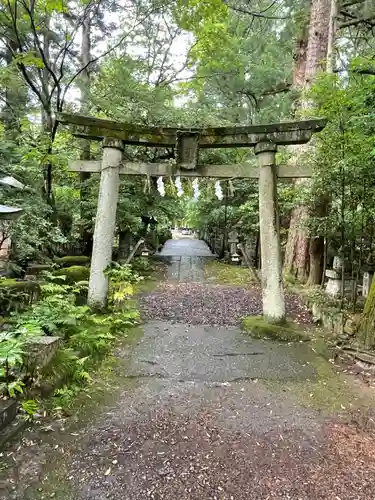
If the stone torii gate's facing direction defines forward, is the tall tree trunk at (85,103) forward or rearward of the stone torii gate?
rearward

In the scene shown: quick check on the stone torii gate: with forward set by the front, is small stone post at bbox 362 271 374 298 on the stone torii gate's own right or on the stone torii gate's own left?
on the stone torii gate's own left

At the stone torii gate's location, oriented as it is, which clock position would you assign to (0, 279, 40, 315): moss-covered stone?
The moss-covered stone is roughly at 2 o'clock from the stone torii gate.

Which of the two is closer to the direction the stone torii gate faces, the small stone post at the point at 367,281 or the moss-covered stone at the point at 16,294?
the moss-covered stone

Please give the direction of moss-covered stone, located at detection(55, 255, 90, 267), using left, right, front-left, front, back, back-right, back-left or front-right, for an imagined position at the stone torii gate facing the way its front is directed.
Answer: back-right

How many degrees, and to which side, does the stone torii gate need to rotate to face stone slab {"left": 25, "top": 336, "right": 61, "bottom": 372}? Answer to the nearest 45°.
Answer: approximately 45° to its right

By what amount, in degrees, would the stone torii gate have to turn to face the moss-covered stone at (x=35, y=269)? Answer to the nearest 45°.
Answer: approximately 90° to its right

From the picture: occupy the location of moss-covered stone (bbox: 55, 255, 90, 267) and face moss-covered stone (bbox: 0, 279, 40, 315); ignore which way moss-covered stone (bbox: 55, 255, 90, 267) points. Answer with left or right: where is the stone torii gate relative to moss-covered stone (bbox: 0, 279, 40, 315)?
left

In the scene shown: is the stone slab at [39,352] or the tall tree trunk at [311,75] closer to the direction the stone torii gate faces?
the stone slab

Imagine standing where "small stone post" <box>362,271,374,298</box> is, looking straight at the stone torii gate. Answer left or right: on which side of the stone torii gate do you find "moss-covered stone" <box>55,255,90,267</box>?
right

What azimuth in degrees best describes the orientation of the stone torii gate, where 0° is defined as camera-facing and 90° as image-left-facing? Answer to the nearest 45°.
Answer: approximately 0°
